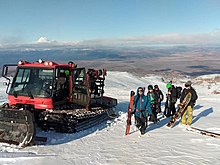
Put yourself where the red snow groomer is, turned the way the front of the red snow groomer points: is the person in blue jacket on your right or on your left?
on your left

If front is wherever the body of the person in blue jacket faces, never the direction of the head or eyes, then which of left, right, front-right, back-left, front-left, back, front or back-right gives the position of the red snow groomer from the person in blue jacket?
right

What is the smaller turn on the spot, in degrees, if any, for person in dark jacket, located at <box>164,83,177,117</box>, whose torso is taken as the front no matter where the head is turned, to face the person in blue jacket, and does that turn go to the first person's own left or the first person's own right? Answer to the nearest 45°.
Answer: approximately 90° to the first person's own left

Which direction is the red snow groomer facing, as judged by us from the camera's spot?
facing the viewer and to the left of the viewer

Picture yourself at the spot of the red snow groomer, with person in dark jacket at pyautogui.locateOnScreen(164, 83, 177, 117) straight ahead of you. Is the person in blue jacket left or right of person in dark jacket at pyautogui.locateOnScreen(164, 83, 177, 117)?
right

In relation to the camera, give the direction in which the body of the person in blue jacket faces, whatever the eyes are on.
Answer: toward the camera

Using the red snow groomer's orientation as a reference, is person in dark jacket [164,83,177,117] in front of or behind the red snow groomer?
behind

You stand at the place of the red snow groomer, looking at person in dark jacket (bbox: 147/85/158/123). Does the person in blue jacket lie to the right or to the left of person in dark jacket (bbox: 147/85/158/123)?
right

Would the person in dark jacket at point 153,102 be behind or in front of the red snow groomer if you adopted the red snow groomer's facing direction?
behind

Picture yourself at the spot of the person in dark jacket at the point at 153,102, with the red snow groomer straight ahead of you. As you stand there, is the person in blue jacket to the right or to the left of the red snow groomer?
left
